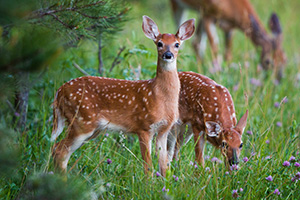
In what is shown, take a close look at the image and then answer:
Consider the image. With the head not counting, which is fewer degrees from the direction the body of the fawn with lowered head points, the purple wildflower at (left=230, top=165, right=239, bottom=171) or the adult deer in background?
the purple wildflower

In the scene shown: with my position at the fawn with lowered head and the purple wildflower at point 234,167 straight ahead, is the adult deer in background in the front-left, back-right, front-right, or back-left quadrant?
back-left

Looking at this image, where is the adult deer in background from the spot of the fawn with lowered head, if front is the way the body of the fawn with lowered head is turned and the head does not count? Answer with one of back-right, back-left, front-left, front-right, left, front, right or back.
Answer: back-left

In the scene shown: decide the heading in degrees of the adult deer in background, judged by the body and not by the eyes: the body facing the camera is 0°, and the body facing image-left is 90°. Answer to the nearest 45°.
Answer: approximately 270°

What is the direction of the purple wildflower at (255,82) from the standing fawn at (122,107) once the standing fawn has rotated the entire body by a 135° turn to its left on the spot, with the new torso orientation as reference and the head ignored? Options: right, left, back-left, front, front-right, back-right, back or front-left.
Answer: right

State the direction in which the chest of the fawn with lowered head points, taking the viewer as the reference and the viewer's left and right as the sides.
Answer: facing the viewer and to the right of the viewer

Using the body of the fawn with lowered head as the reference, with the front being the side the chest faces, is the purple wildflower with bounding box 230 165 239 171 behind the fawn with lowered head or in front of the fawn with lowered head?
in front

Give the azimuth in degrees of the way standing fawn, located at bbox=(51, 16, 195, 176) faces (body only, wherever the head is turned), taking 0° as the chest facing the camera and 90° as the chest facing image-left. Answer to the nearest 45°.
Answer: approximately 270°

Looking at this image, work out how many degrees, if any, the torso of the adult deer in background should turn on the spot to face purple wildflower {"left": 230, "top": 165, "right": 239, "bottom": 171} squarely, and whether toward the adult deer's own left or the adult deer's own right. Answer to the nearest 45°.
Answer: approximately 90° to the adult deer's own right

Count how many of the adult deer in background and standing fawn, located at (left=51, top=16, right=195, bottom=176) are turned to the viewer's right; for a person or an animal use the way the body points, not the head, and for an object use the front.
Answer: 2

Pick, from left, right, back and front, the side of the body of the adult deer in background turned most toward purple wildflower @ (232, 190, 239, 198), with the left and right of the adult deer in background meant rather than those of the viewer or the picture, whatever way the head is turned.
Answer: right
